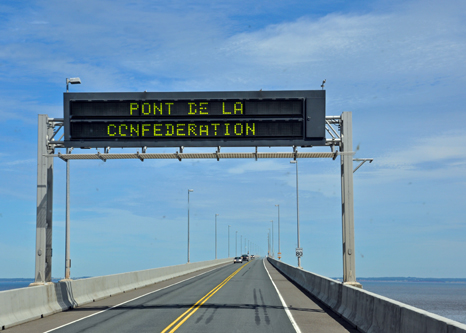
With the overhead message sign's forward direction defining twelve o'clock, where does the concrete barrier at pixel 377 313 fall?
The concrete barrier is roughly at 11 o'clock from the overhead message sign.

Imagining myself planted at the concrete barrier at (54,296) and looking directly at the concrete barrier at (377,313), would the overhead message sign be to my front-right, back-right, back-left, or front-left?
front-left

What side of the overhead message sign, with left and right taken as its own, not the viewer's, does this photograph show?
front
